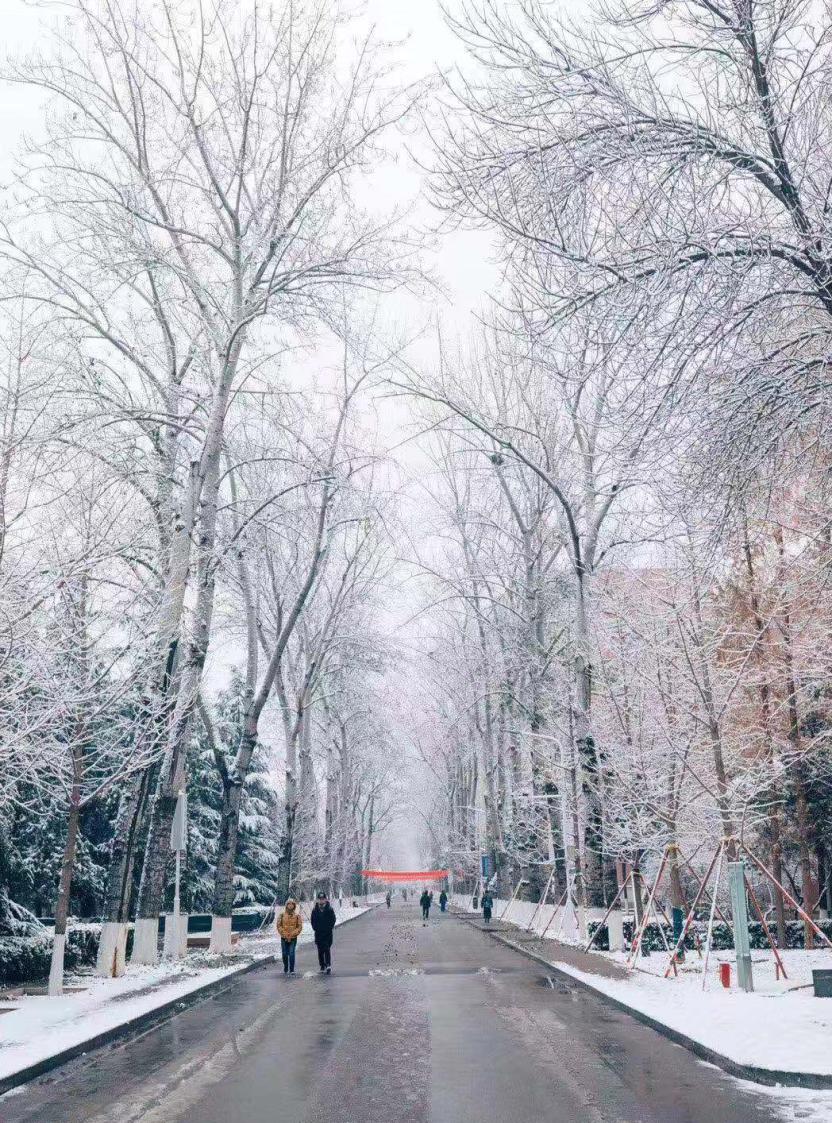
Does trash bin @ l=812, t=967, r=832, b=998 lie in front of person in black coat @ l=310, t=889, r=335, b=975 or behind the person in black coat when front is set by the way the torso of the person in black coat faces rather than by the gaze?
in front

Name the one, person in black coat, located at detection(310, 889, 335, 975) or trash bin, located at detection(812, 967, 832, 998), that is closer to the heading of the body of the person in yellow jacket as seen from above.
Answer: the trash bin

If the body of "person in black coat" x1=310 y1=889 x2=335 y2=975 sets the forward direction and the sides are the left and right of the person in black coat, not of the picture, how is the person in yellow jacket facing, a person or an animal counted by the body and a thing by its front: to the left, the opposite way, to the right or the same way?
the same way

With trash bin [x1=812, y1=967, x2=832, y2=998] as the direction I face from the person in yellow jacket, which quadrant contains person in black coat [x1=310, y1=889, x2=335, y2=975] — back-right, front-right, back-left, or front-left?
front-left

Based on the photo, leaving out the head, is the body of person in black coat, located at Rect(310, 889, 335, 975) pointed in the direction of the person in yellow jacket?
no

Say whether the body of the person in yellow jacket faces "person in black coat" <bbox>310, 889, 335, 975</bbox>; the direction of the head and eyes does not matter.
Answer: no

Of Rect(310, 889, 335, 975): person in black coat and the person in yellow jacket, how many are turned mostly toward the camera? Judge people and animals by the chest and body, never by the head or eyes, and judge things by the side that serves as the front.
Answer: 2

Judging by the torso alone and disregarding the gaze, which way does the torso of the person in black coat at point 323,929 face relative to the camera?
toward the camera

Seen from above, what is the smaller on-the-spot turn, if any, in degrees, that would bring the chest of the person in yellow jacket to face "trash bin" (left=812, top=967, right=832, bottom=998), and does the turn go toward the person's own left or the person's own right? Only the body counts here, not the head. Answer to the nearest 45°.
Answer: approximately 45° to the person's own left

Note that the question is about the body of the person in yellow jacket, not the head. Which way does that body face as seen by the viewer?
toward the camera
